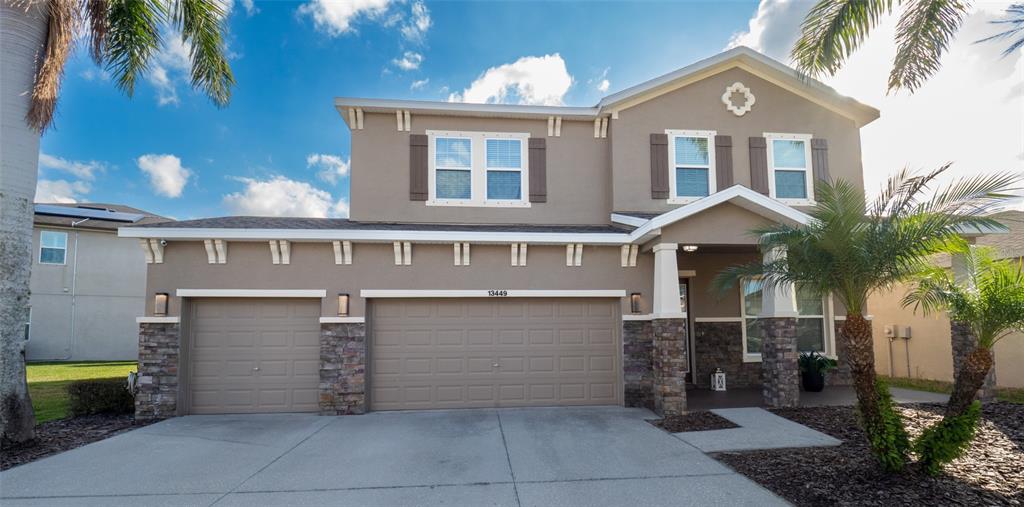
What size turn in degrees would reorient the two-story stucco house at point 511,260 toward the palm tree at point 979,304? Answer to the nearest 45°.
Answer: approximately 45° to its left

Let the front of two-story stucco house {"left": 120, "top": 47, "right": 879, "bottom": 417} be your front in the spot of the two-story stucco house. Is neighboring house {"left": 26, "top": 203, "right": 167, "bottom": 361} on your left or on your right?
on your right

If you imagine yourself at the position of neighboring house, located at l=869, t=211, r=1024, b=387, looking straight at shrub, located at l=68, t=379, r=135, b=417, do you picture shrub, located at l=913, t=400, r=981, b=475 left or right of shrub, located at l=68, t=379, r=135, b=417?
left

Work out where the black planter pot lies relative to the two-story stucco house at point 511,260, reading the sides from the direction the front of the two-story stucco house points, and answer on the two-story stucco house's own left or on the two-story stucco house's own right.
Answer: on the two-story stucco house's own left

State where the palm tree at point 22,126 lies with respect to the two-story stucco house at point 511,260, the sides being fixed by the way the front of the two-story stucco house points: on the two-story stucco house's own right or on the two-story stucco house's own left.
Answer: on the two-story stucco house's own right

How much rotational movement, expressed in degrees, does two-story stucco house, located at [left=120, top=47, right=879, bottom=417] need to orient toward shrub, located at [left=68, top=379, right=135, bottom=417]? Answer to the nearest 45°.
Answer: approximately 90° to its right

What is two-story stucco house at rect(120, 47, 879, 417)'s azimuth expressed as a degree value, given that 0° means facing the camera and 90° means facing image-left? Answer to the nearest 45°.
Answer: approximately 0°
